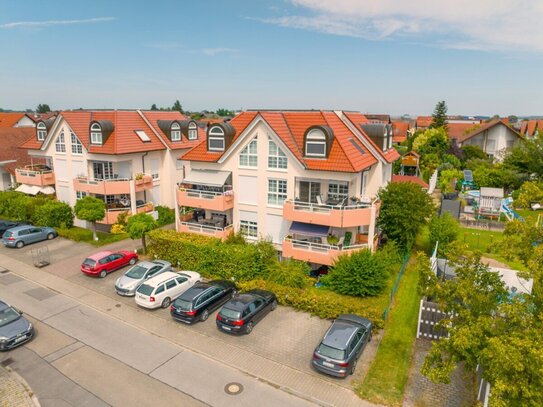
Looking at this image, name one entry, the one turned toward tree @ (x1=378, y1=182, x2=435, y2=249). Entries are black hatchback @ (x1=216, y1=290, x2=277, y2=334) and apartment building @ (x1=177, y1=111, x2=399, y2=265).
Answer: the black hatchback

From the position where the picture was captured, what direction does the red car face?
facing away from the viewer and to the right of the viewer

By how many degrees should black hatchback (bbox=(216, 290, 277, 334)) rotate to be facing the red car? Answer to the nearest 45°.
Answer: approximately 90° to its left

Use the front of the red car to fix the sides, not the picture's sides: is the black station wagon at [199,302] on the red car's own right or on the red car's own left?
on the red car's own right

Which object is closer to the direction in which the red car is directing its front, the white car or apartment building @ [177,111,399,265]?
the apartment building

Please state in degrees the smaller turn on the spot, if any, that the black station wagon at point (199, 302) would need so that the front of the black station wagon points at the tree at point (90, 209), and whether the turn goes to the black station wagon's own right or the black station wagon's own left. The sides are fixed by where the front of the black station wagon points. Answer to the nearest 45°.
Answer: approximately 90° to the black station wagon's own left

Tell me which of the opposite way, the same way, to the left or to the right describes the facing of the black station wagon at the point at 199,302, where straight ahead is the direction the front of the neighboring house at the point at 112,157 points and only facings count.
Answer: the opposite way

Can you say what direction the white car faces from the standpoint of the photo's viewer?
facing away from the viewer and to the right of the viewer
